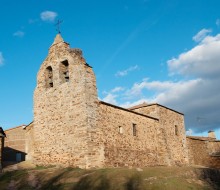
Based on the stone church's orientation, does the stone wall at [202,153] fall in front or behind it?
behind

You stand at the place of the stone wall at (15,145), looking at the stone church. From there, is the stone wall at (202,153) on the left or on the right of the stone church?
left

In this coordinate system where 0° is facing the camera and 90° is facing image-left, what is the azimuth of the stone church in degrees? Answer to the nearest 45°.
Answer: approximately 45°
